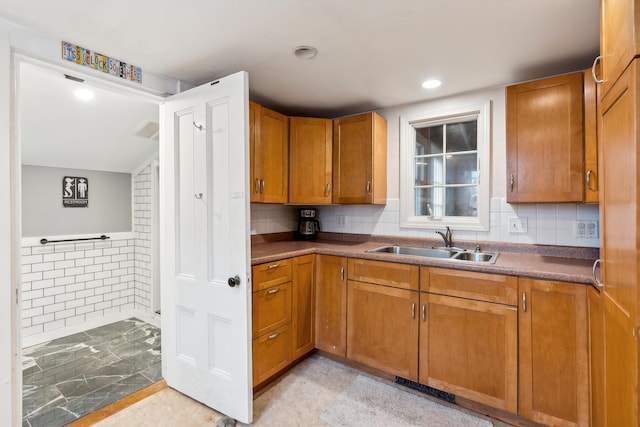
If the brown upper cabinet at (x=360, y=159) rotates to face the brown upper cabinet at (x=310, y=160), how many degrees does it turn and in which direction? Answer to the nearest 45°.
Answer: approximately 45° to its right

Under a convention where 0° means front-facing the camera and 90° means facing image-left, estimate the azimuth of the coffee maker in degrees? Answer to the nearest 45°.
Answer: approximately 0°

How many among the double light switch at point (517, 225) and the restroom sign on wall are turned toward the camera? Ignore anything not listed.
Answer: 2

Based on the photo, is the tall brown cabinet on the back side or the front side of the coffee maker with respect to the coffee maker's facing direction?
on the front side

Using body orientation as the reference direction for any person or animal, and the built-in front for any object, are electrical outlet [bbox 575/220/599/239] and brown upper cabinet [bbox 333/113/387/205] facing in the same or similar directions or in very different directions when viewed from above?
same or similar directions

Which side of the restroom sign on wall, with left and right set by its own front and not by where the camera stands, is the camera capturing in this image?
front

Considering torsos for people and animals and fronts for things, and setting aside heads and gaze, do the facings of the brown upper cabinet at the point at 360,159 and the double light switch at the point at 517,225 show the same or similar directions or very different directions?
same or similar directions

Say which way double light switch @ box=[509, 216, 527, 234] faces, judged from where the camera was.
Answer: facing the viewer

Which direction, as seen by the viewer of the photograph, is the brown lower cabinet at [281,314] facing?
facing the viewer and to the right of the viewer
